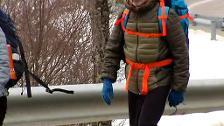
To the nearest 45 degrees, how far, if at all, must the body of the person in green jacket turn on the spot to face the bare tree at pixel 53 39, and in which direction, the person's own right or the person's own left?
approximately 90° to the person's own right

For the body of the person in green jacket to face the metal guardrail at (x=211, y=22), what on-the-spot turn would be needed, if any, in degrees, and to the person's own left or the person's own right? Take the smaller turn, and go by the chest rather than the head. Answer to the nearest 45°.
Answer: approximately 135° to the person's own right

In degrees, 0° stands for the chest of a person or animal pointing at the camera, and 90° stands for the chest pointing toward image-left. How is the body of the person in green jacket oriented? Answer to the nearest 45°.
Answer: approximately 45°

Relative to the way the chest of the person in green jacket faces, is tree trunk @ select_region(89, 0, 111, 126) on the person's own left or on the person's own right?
on the person's own right
